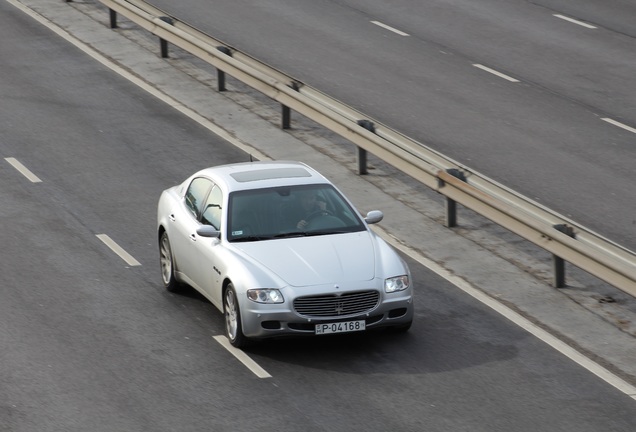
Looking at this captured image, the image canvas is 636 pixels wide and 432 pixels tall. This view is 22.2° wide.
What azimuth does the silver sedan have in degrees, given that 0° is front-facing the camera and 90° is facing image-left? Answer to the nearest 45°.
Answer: approximately 315°
